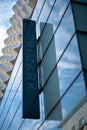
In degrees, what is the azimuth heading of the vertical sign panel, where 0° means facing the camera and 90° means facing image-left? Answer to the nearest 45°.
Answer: approximately 0°

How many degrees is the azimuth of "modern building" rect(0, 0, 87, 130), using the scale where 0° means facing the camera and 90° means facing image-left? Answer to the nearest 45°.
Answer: approximately 45°
